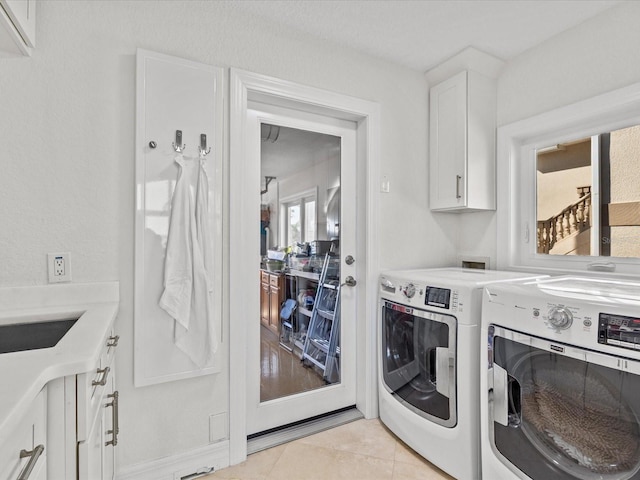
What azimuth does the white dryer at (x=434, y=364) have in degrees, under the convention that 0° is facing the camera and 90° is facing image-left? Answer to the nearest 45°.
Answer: approximately 45°

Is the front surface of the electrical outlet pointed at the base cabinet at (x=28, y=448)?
yes

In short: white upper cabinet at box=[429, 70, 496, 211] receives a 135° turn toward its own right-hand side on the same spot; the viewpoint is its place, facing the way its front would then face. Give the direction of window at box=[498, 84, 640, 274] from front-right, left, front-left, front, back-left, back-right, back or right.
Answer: right

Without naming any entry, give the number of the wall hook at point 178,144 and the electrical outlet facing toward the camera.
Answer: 2

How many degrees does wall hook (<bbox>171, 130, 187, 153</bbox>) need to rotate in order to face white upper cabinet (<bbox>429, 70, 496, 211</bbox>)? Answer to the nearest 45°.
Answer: approximately 90° to its left

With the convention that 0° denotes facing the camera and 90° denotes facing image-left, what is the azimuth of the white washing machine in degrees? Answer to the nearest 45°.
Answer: approximately 45°
